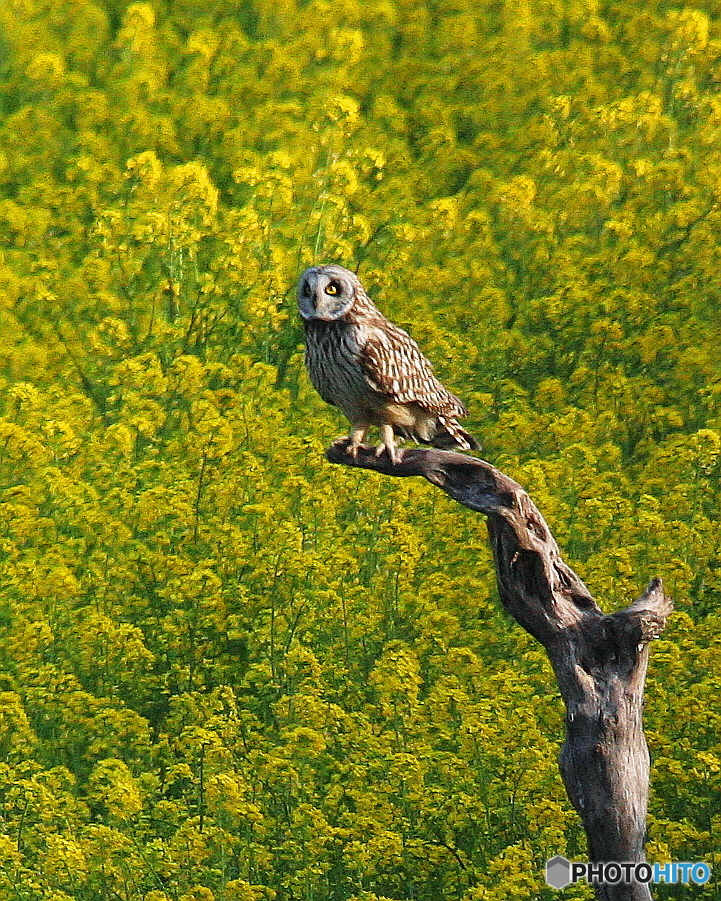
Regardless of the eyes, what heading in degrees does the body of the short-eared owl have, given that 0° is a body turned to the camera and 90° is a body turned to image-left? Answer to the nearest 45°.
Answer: approximately 45°
